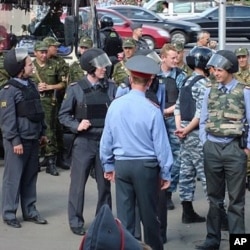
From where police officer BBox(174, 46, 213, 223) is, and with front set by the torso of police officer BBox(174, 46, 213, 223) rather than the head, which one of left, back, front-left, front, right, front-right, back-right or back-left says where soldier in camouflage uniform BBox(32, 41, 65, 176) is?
left

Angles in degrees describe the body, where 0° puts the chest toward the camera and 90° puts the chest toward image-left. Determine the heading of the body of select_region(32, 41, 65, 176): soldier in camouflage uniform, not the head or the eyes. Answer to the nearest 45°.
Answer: approximately 45°

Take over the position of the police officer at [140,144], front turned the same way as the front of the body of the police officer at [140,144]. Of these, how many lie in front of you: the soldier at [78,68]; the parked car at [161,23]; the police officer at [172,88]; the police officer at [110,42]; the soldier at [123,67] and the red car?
6

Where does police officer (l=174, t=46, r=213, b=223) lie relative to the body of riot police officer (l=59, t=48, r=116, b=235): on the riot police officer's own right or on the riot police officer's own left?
on the riot police officer's own left

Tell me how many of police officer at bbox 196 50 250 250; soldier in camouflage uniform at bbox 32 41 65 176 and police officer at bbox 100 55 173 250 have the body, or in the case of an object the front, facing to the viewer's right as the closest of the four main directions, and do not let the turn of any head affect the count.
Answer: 0

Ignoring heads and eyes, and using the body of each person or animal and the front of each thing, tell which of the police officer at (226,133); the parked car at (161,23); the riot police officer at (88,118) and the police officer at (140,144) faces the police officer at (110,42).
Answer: the police officer at (140,144)

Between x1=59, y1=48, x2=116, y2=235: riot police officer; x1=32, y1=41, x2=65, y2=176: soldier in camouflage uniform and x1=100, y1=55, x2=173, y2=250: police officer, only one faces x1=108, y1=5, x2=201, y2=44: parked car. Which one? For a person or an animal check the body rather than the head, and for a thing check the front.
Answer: x1=100, y1=55, x2=173, y2=250: police officer

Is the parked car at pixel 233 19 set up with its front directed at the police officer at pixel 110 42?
no

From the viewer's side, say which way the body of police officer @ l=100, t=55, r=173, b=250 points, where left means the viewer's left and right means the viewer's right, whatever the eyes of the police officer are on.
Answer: facing away from the viewer

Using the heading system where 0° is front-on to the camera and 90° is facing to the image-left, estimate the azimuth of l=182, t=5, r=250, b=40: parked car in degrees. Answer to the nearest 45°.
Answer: approximately 90°

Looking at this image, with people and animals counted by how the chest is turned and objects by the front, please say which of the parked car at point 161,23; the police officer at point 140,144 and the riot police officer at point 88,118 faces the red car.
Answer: the police officer

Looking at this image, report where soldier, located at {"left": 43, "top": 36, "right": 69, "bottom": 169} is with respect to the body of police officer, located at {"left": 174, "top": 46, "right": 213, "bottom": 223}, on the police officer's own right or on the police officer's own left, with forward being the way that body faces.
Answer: on the police officer's own left

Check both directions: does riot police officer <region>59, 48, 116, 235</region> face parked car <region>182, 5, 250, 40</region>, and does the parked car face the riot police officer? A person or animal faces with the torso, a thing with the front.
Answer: no

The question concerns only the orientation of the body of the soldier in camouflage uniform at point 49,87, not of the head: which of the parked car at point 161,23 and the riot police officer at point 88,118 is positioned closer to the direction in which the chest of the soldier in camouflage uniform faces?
the riot police officer

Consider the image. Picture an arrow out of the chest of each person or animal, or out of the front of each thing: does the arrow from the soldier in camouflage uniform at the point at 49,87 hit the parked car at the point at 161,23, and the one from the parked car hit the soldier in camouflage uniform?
no

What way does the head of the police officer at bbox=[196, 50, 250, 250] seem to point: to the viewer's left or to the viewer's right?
to the viewer's left

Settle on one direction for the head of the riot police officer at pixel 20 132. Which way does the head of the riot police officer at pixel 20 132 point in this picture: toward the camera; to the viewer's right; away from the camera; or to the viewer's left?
to the viewer's right
